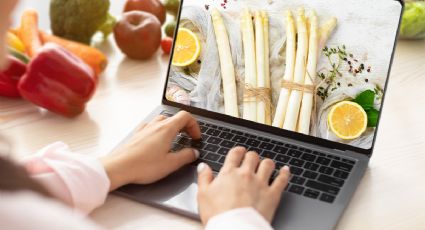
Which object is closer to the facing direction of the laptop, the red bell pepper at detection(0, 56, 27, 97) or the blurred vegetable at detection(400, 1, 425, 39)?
the red bell pepper

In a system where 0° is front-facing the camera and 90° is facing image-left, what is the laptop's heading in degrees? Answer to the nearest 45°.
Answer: approximately 45°

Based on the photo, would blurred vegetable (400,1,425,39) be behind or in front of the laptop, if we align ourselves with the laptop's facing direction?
behind

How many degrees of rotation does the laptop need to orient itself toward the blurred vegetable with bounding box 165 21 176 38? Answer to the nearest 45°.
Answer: approximately 90° to its right

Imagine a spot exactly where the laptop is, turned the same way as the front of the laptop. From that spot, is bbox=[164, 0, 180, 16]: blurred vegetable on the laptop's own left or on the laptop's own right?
on the laptop's own right

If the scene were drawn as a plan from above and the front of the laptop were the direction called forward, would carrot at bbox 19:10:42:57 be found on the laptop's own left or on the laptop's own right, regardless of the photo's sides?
on the laptop's own right
